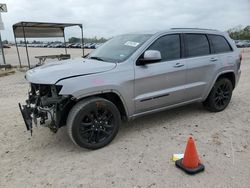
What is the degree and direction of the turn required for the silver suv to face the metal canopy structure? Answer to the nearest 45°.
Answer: approximately 90° to its right

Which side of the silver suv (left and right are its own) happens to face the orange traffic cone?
left

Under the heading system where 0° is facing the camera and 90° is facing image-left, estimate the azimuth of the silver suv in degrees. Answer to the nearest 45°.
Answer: approximately 45°
